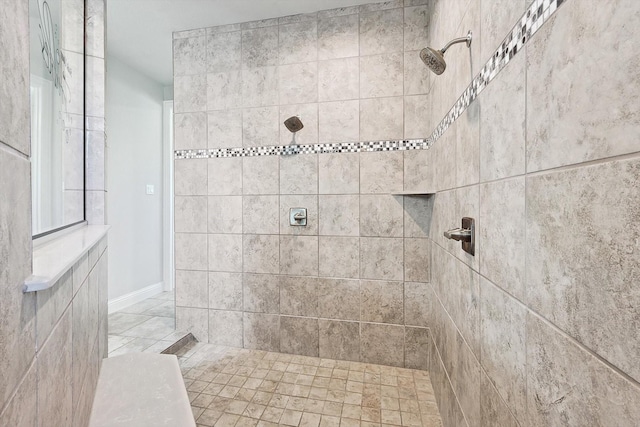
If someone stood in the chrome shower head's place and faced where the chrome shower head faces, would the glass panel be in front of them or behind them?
in front

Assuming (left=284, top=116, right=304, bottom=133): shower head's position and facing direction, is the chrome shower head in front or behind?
in front

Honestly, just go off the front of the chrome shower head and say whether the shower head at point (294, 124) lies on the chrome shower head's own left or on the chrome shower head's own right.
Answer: on the chrome shower head's own right

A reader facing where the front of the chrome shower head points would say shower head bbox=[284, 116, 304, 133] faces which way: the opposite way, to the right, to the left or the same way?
to the left
